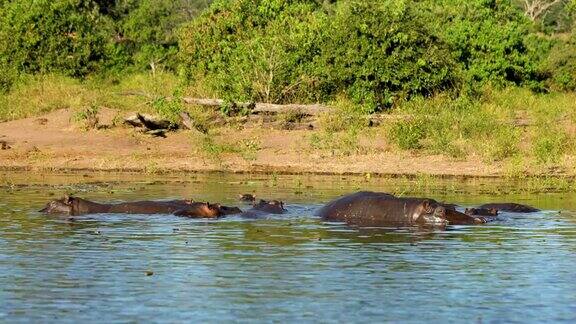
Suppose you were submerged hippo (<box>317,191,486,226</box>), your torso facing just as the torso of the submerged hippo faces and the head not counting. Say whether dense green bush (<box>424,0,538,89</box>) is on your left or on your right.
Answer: on your left

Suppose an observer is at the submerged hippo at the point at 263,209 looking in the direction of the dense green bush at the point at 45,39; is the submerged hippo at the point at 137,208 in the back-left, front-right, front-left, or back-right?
front-left

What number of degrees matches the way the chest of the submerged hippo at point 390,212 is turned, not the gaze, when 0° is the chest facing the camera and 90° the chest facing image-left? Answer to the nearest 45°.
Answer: approximately 270°

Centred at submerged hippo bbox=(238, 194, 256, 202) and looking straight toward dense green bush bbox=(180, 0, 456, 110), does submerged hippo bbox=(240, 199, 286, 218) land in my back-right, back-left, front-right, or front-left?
back-right

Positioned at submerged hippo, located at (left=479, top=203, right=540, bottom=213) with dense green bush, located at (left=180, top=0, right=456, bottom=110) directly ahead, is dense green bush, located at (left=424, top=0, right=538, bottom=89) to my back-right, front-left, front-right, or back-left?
front-right

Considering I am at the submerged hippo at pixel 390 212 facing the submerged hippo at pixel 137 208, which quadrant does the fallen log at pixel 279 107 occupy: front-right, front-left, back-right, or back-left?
front-right

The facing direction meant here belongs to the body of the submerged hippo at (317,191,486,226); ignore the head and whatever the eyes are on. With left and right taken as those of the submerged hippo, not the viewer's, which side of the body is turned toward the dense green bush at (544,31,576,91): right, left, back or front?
left

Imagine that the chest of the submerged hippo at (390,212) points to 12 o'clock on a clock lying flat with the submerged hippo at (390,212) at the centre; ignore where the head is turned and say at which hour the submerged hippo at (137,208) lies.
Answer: the submerged hippo at (137,208) is roughly at 6 o'clock from the submerged hippo at (390,212).
